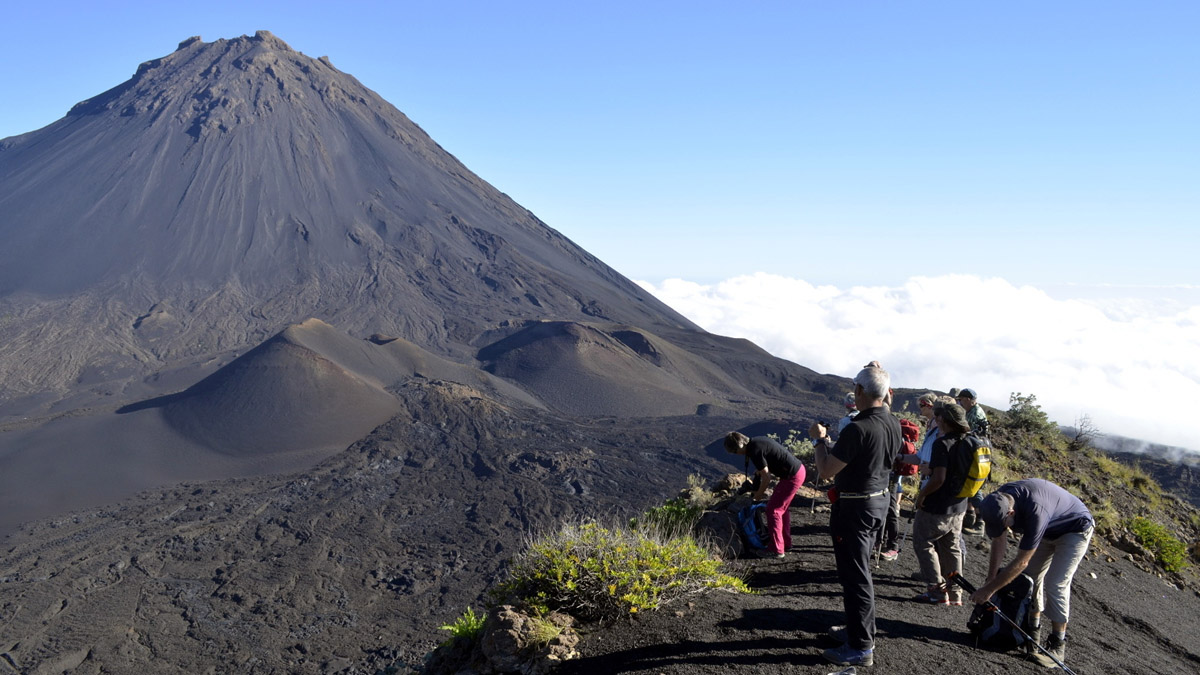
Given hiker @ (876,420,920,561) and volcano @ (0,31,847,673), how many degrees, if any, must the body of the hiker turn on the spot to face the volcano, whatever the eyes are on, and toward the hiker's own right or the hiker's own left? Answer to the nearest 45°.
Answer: approximately 45° to the hiker's own right

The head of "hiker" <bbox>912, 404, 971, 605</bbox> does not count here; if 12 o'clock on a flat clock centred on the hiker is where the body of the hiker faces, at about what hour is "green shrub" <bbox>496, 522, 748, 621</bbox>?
The green shrub is roughly at 11 o'clock from the hiker.

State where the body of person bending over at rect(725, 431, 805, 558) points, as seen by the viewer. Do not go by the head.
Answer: to the viewer's left

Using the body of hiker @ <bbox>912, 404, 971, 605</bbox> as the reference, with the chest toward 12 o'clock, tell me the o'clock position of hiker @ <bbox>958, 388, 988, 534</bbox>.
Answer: hiker @ <bbox>958, 388, 988, 534</bbox> is roughly at 3 o'clock from hiker @ <bbox>912, 404, 971, 605</bbox>.

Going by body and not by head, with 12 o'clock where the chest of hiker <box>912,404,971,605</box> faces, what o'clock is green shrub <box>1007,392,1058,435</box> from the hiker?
The green shrub is roughly at 3 o'clock from the hiker.

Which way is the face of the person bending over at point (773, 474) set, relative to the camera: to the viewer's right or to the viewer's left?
to the viewer's left

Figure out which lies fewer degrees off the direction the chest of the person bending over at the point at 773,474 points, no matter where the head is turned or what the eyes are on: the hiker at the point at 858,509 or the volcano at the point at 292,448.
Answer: the volcano

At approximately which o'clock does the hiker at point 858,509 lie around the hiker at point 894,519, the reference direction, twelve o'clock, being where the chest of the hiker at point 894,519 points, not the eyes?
the hiker at point 858,509 is roughly at 9 o'clock from the hiker at point 894,519.

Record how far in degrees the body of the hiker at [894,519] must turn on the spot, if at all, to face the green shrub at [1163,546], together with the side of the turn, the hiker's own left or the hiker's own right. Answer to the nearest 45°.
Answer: approximately 135° to the hiker's own right

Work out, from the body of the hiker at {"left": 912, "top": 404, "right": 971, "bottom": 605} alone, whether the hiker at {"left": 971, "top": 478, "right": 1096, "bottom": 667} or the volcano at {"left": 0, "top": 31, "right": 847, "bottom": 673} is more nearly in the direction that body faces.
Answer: the volcano

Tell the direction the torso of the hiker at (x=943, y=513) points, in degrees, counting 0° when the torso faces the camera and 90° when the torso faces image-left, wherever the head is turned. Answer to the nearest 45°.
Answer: approximately 90°

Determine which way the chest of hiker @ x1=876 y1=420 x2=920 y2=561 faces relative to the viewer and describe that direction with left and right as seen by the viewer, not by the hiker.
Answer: facing to the left of the viewer

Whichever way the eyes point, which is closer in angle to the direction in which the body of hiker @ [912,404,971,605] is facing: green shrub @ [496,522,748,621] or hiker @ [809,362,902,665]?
the green shrub

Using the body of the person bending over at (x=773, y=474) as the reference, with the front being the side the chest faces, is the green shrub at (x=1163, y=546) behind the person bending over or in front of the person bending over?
behind
